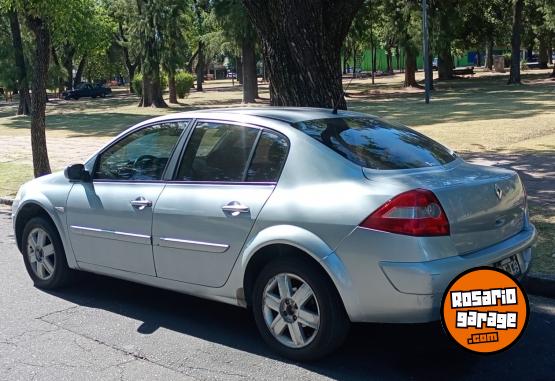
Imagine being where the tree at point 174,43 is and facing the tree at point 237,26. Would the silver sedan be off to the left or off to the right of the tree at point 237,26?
right

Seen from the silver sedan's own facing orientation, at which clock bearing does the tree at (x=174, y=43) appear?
The tree is roughly at 1 o'clock from the silver sedan.

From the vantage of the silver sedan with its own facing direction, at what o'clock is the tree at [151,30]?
The tree is roughly at 1 o'clock from the silver sedan.

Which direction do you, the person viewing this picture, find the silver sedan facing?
facing away from the viewer and to the left of the viewer

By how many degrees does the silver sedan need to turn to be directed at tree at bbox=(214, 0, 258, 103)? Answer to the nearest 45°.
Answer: approximately 45° to its right
